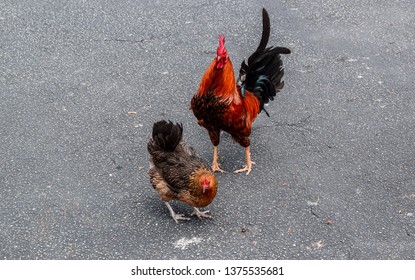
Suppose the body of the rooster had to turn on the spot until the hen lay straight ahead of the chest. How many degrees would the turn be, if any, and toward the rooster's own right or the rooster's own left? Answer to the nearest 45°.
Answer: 0° — it already faces it

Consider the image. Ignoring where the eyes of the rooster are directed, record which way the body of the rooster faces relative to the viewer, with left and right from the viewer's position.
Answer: facing the viewer and to the left of the viewer

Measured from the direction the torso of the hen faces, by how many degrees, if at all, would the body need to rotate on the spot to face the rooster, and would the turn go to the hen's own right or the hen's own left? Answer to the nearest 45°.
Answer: approximately 90° to the hen's own left

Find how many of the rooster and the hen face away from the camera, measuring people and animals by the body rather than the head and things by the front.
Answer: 0

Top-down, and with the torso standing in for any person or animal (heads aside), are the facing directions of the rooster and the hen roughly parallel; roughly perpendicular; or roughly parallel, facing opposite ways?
roughly perpendicular

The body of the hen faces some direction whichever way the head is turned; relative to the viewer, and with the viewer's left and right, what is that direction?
facing the viewer and to the right of the viewer
